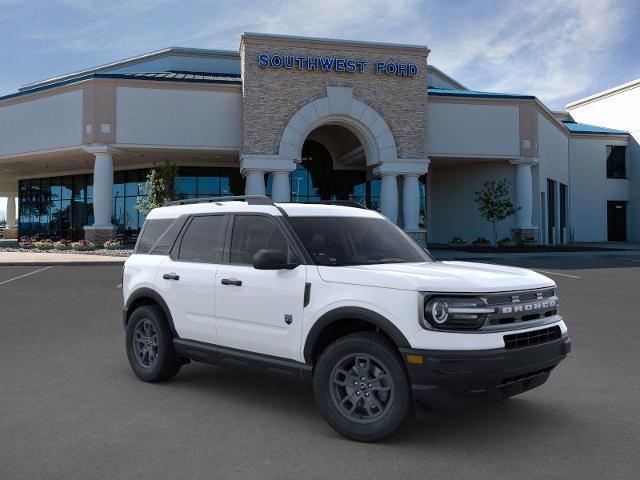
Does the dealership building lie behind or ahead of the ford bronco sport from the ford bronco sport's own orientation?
behind

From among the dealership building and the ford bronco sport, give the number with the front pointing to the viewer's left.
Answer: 0

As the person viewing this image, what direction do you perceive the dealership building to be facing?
facing the viewer

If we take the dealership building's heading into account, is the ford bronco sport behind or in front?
in front

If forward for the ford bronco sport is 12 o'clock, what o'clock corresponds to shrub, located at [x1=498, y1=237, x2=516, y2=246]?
The shrub is roughly at 8 o'clock from the ford bronco sport.

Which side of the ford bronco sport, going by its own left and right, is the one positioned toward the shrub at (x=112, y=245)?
back
